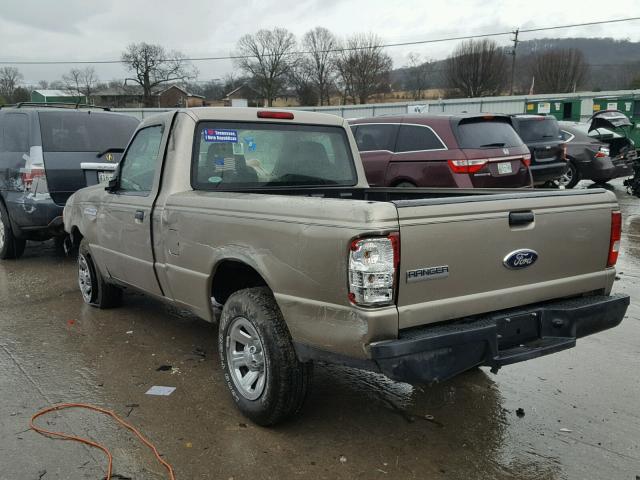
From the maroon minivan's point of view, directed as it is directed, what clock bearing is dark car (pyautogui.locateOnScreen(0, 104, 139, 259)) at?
The dark car is roughly at 10 o'clock from the maroon minivan.

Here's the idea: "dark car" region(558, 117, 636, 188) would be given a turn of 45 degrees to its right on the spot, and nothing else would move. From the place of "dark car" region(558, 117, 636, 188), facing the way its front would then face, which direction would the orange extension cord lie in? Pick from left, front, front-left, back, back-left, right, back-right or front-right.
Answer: back

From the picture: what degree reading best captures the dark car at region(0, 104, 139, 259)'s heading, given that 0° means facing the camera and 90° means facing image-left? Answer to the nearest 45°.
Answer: approximately 135°

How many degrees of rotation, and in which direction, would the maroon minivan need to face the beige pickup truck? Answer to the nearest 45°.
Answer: approximately 135° to its left

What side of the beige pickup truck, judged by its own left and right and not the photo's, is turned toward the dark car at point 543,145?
right

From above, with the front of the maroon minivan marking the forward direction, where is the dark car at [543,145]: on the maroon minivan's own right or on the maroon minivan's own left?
on the maroon minivan's own right

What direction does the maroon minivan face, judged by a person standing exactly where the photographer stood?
facing away from the viewer and to the left of the viewer

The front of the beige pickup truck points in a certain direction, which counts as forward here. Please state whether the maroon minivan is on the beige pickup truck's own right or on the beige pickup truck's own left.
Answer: on the beige pickup truck's own right

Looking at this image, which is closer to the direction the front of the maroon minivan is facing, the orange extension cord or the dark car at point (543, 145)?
the dark car

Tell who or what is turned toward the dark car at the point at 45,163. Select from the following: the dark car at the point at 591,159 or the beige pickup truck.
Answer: the beige pickup truck

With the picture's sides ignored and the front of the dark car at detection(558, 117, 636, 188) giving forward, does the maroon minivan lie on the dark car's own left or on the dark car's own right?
on the dark car's own left

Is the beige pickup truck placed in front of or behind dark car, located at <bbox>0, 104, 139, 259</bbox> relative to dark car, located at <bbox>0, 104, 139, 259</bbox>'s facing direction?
behind
